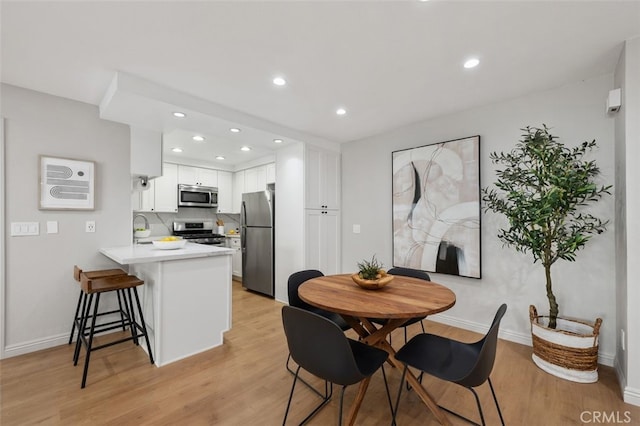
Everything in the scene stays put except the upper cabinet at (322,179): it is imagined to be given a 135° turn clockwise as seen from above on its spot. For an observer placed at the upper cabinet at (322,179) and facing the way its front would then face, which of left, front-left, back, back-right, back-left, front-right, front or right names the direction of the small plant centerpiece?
left

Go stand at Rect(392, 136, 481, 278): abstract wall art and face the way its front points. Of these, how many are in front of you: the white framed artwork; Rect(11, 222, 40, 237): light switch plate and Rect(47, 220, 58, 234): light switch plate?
3

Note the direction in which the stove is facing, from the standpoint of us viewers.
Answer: facing the viewer and to the right of the viewer

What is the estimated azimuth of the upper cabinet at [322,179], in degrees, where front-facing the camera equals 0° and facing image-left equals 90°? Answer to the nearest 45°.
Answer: approximately 315°

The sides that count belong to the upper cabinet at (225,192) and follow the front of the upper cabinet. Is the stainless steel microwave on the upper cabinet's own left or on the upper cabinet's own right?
on the upper cabinet's own right

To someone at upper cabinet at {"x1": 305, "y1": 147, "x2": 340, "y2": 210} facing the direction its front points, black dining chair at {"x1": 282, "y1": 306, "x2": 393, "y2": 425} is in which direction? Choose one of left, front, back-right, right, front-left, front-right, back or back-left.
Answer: front-right

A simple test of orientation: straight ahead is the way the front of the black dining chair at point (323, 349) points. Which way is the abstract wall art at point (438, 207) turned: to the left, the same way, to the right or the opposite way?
the opposite way

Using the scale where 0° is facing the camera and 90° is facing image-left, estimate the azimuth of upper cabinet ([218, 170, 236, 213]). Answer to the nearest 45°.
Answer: approximately 315°

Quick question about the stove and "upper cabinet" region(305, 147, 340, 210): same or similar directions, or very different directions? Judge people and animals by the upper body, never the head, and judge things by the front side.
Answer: same or similar directions
